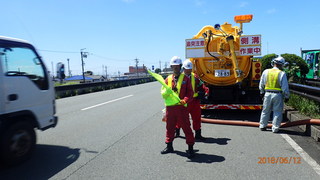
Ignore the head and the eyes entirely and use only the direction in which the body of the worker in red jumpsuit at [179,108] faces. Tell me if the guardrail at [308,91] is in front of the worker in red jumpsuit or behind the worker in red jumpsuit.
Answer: behind

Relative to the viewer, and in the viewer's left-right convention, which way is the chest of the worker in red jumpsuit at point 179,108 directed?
facing the viewer and to the left of the viewer

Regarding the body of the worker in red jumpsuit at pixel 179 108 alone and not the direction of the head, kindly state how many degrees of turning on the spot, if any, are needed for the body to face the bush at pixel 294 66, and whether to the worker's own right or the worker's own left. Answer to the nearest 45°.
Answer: approximately 180°

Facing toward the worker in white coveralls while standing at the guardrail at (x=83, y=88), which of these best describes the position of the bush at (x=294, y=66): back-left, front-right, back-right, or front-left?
front-left

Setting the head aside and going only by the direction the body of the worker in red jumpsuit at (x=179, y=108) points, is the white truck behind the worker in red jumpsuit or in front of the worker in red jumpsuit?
in front

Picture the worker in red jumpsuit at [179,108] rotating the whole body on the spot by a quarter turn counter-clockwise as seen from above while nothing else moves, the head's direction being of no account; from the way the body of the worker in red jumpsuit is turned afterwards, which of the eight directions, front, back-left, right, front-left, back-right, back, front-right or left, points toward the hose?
left

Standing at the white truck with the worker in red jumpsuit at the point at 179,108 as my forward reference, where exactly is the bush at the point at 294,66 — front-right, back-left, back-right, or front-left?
front-left

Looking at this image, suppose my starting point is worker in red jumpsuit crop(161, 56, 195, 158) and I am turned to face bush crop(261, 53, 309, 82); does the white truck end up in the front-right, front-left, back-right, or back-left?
back-left

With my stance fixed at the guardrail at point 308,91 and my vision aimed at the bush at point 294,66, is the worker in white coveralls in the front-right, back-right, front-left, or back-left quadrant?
back-left

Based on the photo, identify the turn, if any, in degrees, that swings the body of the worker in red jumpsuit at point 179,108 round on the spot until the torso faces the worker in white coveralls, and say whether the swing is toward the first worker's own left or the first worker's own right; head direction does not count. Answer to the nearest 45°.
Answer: approximately 180°

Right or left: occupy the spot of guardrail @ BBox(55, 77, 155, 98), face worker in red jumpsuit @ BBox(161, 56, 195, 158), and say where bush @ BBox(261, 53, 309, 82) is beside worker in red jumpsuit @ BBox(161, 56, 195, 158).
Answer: left
